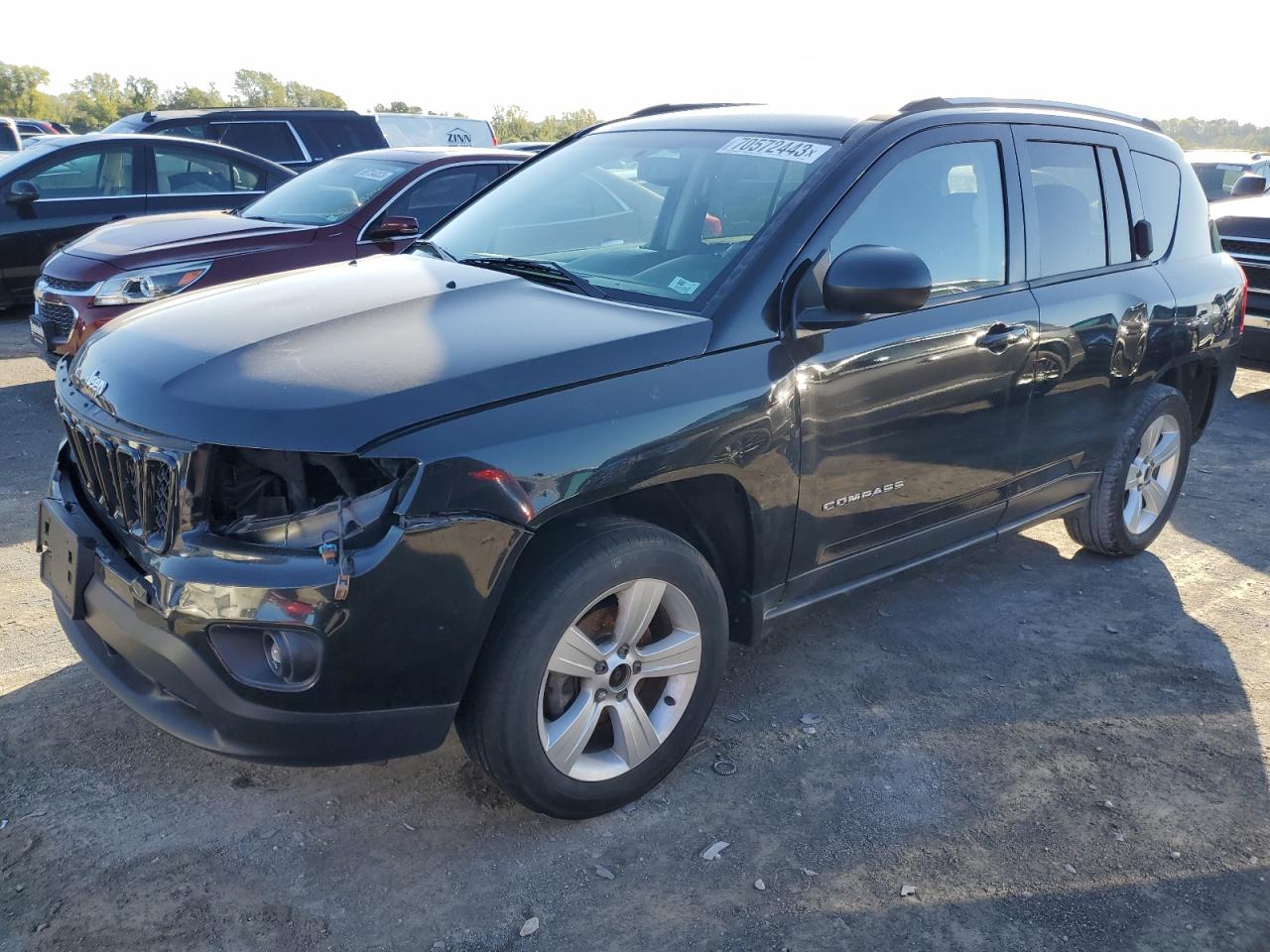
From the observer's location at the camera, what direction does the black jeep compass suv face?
facing the viewer and to the left of the viewer

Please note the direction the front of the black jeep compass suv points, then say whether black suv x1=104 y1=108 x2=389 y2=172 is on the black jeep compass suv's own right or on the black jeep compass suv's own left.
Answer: on the black jeep compass suv's own right

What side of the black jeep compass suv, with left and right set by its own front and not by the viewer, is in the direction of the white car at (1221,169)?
back

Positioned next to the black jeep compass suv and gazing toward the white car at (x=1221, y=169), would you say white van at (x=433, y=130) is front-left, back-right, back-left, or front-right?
front-left

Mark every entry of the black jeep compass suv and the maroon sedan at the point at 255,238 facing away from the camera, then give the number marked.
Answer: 0

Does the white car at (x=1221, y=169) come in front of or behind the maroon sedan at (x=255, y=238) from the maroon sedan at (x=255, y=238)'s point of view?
behind

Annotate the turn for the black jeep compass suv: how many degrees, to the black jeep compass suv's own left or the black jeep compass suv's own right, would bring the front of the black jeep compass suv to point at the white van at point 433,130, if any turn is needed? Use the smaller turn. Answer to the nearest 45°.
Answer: approximately 135° to the black jeep compass suv's own right

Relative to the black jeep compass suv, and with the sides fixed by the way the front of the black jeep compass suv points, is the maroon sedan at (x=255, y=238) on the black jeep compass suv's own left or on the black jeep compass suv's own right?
on the black jeep compass suv's own right

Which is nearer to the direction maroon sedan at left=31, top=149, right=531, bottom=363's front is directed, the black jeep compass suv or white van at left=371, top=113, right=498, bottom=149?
the black jeep compass suv

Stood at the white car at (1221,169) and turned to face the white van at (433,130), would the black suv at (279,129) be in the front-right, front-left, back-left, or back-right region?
front-left

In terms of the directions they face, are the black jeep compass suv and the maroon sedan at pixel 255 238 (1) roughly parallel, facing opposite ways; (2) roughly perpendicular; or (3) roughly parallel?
roughly parallel

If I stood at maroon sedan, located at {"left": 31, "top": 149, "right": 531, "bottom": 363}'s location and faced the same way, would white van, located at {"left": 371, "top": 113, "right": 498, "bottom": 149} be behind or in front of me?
behind

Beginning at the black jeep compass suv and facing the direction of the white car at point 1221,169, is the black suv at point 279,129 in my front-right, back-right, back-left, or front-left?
front-left

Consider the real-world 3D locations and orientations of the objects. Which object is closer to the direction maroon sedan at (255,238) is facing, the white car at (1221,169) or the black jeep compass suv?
the black jeep compass suv
